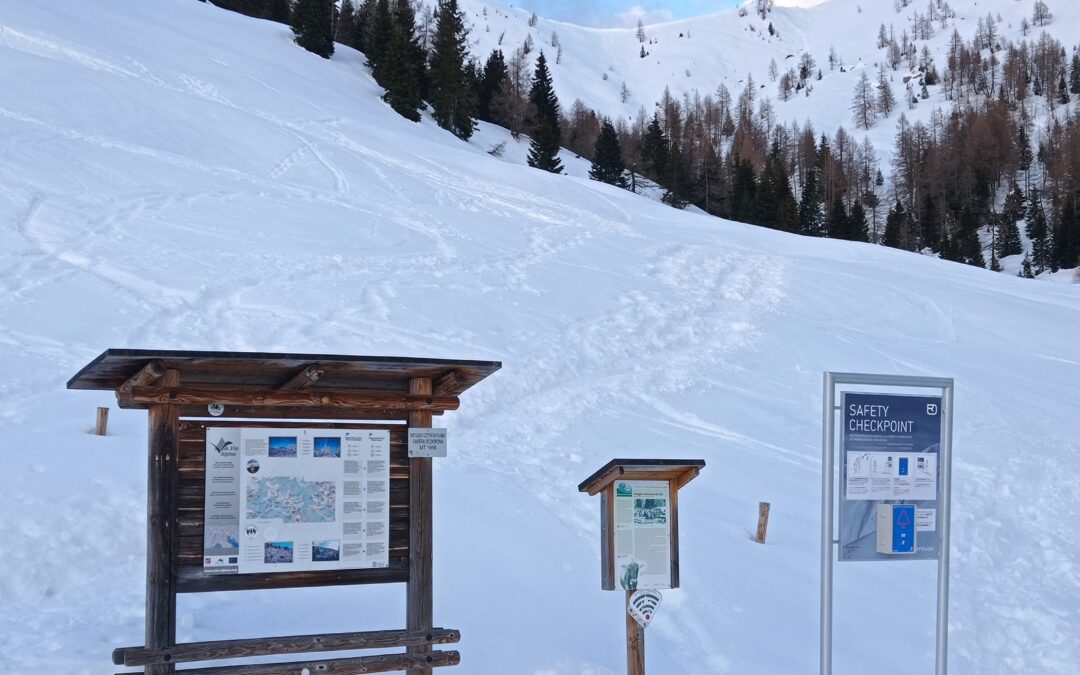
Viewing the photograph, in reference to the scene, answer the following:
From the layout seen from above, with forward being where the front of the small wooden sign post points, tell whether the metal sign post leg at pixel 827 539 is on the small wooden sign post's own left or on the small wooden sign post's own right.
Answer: on the small wooden sign post's own left

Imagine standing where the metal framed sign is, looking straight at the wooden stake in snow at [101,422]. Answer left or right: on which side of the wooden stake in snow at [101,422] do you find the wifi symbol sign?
left

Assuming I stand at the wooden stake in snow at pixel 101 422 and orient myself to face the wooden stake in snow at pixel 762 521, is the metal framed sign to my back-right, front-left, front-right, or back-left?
front-right

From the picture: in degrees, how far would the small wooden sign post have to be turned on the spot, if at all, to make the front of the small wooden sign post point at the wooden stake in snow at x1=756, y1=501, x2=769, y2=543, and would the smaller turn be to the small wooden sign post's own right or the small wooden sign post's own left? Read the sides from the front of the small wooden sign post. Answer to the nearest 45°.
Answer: approximately 180°

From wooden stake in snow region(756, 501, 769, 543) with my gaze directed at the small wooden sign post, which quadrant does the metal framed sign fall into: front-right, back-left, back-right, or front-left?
front-left

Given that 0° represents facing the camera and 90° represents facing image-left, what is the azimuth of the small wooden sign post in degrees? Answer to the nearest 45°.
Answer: approximately 0°

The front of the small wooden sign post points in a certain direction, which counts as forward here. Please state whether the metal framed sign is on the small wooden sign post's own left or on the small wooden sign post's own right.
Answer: on the small wooden sign post's own left

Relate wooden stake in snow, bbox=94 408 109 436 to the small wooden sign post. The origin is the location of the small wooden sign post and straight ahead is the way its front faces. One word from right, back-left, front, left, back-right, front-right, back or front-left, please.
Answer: back-right
